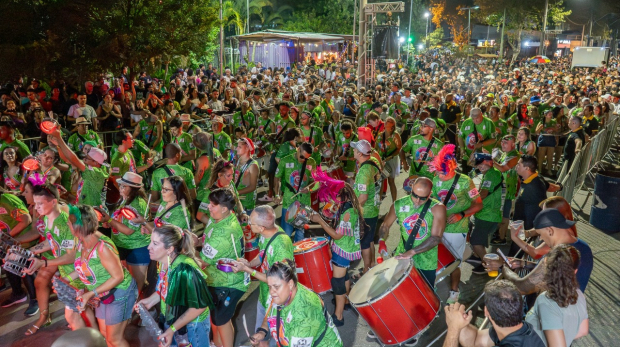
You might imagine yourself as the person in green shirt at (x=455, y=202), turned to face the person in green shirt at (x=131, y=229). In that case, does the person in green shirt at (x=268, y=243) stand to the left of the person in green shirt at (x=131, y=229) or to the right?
left

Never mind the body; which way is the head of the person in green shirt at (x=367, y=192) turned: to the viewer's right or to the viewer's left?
to the viewer's left

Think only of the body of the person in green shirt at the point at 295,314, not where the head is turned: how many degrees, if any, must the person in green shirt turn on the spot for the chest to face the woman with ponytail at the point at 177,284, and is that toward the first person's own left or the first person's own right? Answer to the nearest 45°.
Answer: approximately 90° to the first person's own right

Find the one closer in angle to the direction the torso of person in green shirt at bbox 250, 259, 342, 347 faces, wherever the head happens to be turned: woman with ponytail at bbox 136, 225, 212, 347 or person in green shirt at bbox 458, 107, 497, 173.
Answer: the woman with ponytail

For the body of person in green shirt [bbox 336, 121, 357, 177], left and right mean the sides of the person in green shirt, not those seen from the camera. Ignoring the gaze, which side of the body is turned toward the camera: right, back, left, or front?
front

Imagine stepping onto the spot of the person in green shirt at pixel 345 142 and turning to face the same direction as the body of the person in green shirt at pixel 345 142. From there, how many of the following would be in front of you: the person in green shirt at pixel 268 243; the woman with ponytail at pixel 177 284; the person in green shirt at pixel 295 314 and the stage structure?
3

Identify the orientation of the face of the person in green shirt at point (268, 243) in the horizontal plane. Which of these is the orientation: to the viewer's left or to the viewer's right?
to the viewer's left

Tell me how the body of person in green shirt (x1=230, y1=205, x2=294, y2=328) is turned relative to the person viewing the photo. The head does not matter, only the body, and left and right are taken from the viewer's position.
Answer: facing to the left of the viewer

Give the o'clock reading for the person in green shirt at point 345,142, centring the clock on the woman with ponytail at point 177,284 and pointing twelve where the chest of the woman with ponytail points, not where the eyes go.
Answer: The person in green shirt is roughly at 4 o'clock from the woman with ponytail.

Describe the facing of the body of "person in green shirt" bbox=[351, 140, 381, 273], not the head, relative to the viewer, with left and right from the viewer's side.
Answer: facing to the left of the viewer

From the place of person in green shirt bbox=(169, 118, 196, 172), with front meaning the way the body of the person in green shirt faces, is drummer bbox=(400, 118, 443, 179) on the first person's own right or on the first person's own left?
on the first person's own left

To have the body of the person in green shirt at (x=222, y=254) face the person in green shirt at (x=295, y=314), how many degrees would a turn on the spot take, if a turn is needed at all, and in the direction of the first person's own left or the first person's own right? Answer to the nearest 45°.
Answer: approximately 90° to the first person's own left
